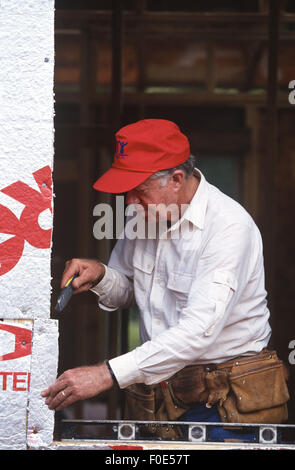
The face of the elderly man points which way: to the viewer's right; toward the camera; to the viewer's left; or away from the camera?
to the viewer's left

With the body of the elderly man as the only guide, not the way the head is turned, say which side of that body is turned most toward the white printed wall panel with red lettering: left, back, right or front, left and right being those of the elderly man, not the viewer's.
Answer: front

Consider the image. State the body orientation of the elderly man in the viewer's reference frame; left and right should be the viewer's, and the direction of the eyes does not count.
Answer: facing the viewer and to the left of the viewer
